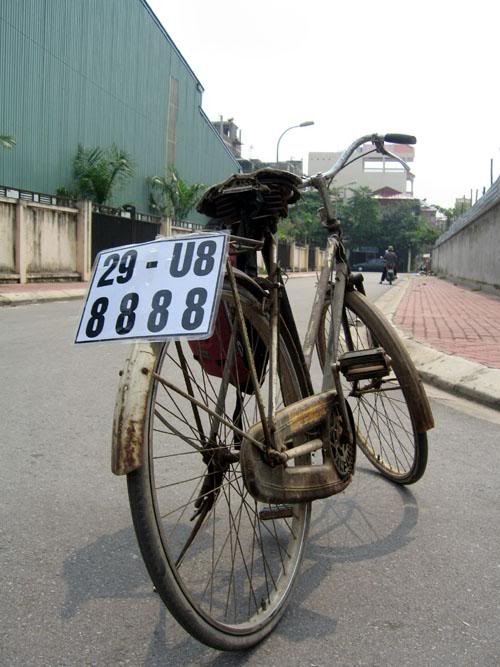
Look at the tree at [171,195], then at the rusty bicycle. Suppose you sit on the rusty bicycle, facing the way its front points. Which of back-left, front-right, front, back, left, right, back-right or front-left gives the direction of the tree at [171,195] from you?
front-left

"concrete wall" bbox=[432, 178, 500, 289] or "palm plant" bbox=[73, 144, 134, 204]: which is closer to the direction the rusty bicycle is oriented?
the concrete wall

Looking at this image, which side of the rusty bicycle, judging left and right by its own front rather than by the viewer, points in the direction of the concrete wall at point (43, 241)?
left

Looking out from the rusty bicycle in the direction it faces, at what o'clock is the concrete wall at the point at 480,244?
The concrete wall is roughly at 11 o'clock from the rusty bicycle.

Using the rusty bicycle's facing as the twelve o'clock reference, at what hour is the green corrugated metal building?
The green corrugated metal building is roughly at 10 o'clock from the rusty bicycle.

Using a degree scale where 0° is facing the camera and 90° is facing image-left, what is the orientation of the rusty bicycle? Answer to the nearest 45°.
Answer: approximately 225°

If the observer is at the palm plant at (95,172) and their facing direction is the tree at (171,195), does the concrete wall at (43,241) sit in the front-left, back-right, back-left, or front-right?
back-right

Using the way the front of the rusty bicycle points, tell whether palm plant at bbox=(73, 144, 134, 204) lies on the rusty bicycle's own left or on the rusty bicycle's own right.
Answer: on the rusty bicycle's own left

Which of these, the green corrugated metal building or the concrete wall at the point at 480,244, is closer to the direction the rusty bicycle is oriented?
the concrete wall
